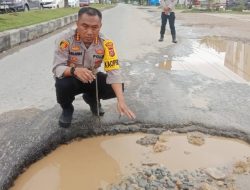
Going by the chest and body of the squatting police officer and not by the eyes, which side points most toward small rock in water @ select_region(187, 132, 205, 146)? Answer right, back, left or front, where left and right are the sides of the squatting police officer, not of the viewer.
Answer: left

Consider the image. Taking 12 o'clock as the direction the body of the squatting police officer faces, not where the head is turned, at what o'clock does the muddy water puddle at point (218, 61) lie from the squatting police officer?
The muddy water puddle is roughly at 7 o'clock from the squatting police officer.

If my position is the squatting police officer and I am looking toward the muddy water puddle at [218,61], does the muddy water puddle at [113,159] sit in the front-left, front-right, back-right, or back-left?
back-right

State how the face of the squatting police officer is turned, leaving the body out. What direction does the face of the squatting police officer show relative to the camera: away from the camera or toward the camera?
toward the camera

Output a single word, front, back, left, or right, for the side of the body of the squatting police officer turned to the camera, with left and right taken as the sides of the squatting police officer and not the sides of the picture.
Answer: front

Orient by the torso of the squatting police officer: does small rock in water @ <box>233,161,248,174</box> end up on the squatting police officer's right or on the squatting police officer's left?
on the squatting police officer's left
